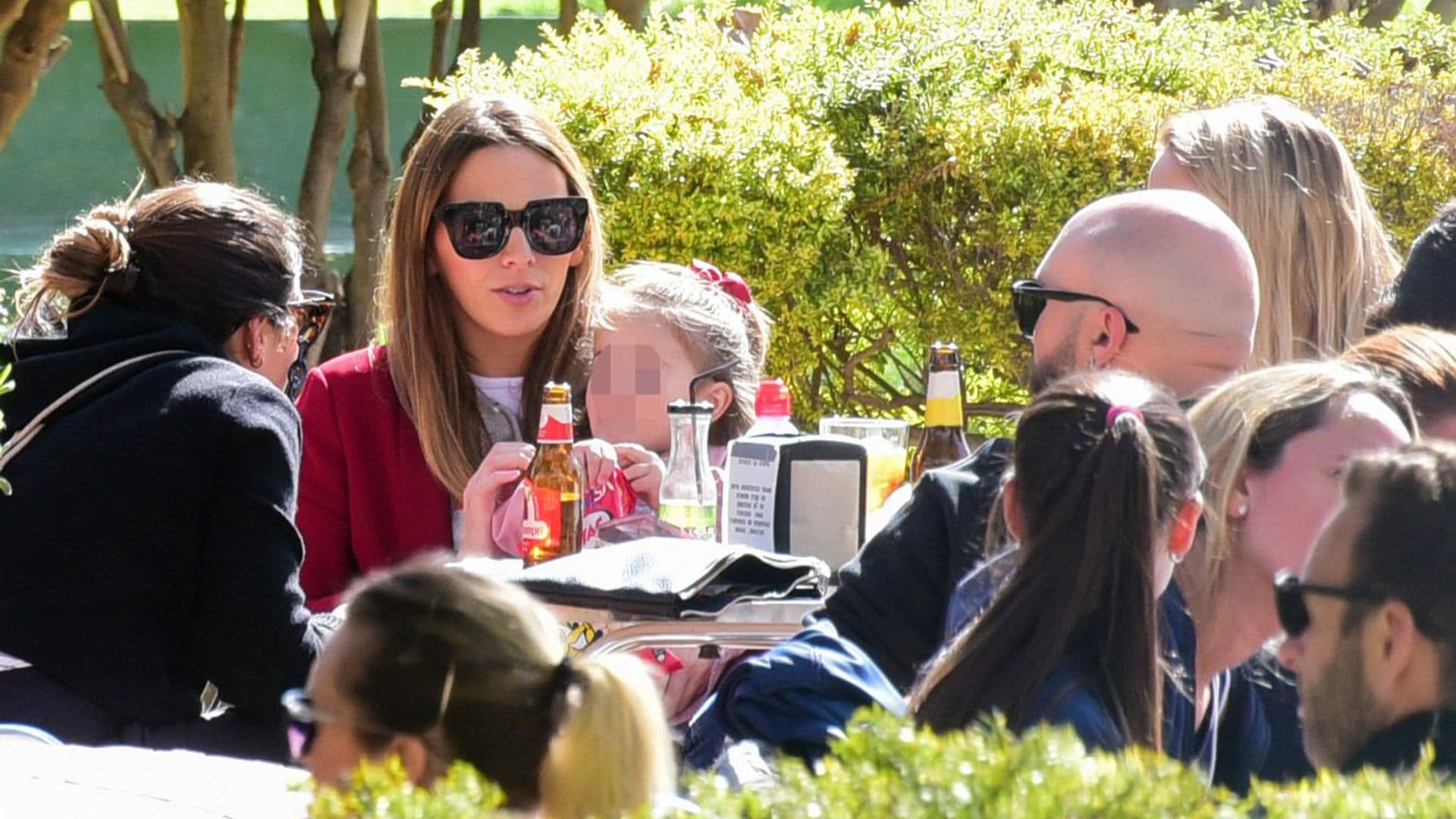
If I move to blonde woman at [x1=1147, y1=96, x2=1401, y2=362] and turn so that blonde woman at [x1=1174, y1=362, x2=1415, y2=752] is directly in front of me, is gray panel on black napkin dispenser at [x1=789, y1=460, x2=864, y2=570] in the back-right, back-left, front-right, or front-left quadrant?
front-right

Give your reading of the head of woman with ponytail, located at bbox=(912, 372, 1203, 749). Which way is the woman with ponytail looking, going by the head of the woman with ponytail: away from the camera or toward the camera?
away from the camera

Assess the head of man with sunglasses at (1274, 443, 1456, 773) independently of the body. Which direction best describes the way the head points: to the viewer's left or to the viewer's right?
to the viewer's left

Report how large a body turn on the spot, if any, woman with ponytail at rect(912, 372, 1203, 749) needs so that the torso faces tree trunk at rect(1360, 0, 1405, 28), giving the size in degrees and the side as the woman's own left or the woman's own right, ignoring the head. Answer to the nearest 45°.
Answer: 0° — they already face it

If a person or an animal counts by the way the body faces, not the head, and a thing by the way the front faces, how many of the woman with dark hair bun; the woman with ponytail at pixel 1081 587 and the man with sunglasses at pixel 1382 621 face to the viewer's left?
1

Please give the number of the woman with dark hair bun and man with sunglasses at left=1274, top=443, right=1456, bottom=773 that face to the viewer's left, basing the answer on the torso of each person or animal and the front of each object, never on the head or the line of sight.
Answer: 1

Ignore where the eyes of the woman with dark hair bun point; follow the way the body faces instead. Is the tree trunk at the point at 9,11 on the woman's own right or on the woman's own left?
on the woman's own left

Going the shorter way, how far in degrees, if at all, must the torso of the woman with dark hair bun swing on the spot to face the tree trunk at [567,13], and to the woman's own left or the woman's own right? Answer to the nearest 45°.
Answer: approximately 45° to the woman's own left

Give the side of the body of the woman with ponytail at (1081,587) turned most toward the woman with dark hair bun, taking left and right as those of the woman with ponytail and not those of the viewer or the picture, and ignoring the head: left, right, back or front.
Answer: left

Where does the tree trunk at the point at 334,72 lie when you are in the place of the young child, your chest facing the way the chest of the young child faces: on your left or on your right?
on your right

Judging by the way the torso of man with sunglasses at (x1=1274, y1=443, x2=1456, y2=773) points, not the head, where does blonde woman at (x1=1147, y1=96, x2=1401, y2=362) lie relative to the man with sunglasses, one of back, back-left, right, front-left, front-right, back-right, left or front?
right

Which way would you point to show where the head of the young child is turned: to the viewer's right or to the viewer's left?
to the viewer's left

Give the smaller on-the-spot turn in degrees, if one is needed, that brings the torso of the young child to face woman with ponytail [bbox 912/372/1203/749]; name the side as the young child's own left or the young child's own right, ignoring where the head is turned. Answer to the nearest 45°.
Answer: approximately 45° to the young child's own left

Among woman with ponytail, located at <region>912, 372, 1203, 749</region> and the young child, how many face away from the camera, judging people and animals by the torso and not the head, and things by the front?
1

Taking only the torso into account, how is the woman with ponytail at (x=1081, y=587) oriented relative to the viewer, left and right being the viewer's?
facing away from the viewer
